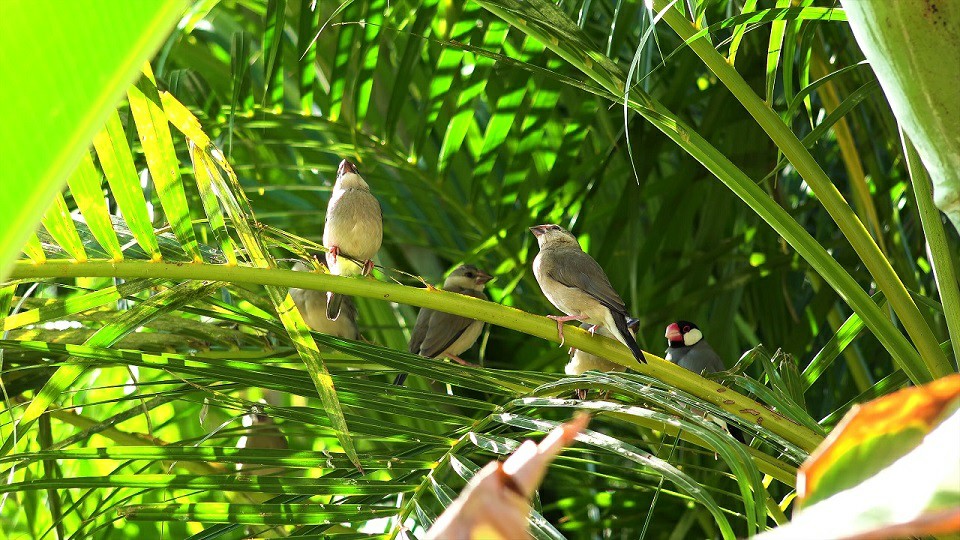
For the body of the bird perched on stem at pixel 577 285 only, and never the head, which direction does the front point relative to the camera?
to the viewer's left

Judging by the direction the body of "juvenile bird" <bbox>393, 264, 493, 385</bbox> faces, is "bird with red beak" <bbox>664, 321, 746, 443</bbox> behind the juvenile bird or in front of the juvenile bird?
in front

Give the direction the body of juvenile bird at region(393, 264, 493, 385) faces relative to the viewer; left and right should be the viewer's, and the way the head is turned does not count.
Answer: facing to the right of the viewer

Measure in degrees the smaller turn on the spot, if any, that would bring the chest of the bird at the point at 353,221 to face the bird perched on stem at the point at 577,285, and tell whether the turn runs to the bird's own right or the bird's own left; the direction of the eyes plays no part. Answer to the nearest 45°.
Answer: approximately 90° to the bird's own left

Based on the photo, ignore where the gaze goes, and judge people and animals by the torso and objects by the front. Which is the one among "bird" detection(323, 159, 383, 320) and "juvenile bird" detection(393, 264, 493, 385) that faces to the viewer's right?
the juvenile bird

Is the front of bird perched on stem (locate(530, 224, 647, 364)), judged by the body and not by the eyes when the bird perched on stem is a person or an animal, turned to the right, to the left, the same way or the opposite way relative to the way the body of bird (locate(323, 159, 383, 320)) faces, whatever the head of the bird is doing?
to the right

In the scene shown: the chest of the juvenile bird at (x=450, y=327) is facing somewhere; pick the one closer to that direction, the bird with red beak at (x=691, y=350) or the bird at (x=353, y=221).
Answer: the bird with red beak

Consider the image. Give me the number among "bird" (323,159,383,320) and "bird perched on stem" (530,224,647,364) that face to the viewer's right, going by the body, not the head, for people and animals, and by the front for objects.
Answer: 0

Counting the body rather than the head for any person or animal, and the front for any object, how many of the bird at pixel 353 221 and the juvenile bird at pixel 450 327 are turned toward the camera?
1

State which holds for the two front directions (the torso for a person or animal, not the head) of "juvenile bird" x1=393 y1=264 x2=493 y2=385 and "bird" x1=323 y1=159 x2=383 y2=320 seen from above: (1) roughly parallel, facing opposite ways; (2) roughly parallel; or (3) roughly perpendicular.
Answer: roughly perpendicular
